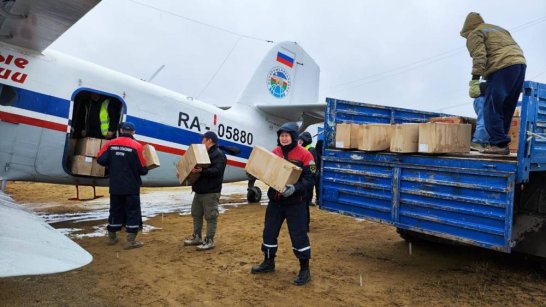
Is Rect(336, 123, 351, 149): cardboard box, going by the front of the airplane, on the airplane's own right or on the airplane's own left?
on the airplane's own left

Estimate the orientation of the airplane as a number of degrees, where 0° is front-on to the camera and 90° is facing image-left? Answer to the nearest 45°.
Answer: approximately 45°

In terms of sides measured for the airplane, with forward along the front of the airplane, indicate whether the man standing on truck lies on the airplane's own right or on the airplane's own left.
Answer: on the airplane's own left

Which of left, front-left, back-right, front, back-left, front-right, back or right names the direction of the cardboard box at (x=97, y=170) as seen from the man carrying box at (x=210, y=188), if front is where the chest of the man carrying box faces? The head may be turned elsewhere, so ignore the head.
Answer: front-right

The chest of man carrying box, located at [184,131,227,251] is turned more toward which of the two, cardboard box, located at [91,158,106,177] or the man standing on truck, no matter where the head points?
the cardboard box

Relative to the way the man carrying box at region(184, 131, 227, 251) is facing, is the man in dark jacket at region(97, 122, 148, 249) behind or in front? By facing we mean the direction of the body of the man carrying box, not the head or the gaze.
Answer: in front

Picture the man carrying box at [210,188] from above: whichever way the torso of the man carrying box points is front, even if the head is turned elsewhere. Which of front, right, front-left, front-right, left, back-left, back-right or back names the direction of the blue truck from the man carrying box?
back-left

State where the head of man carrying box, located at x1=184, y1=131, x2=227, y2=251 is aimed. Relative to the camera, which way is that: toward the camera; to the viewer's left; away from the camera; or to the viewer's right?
to the viewer's left

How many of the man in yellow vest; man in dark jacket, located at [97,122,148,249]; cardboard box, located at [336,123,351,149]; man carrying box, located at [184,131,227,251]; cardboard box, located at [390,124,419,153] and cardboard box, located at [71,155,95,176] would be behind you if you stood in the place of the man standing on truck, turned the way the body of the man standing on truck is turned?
0

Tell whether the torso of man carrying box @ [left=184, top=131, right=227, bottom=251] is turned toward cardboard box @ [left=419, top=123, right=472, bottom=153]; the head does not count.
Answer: no

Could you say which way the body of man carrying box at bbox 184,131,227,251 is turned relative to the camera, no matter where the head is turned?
to the viewer's left

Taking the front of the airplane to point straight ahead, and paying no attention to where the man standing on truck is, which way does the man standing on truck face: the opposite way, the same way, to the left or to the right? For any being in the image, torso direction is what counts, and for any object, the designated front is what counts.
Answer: to the right
